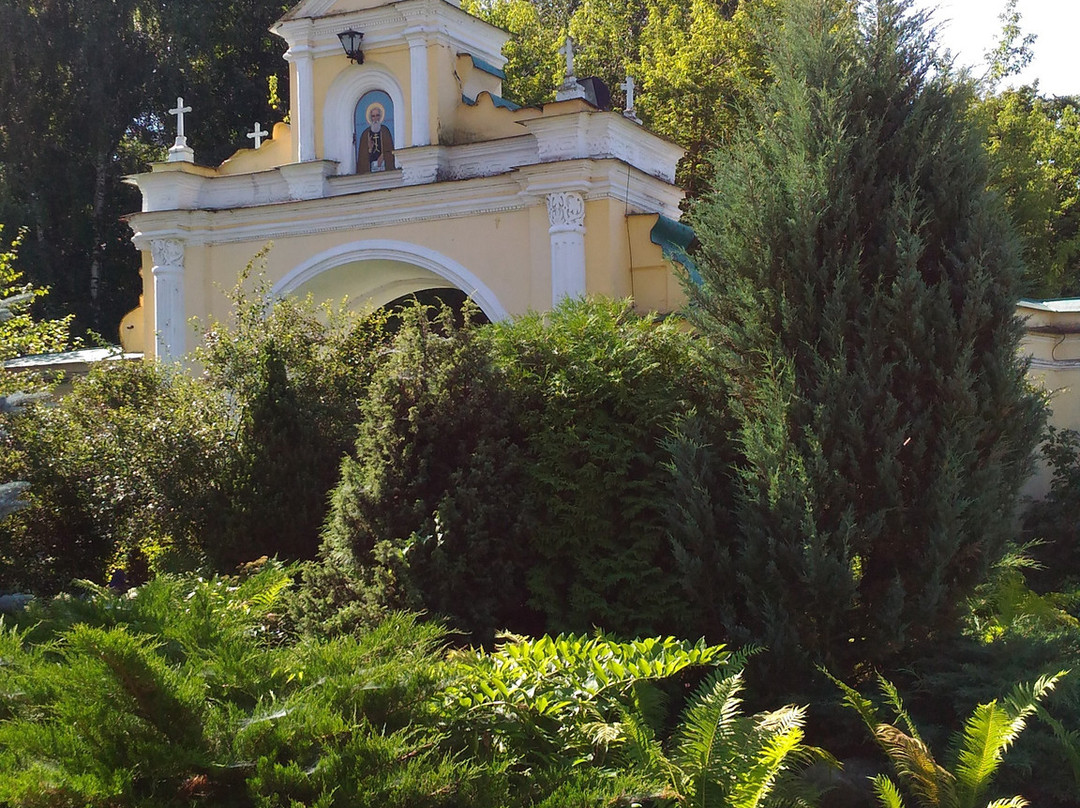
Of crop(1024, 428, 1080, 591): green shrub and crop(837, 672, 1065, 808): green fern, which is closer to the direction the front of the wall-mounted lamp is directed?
the green fern

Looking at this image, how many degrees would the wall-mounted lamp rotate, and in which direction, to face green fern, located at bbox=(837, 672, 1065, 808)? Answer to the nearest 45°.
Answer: approximately 45° to its left

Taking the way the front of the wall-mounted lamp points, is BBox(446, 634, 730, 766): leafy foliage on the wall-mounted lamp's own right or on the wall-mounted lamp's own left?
on the wall-mounted lamp's own left

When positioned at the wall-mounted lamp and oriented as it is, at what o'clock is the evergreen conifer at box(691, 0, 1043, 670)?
The evergreen conifer is roughly at 10 o'clock from the wall-mounted lamp.

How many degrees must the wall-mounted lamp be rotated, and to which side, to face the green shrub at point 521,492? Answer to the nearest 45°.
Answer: approximately 45° to its left

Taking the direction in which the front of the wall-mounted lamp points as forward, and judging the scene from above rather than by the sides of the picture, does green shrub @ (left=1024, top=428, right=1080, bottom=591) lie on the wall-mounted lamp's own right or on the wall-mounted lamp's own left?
on the wall-mounted lamp's own left

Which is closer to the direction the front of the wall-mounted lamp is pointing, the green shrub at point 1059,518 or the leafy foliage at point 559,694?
the leafy foliage

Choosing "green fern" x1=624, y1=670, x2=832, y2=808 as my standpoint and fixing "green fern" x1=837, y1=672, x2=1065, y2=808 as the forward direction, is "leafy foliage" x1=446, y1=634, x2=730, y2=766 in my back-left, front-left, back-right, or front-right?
back-left

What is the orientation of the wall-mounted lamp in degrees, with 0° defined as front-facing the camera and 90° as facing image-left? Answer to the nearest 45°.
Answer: approximately 45°

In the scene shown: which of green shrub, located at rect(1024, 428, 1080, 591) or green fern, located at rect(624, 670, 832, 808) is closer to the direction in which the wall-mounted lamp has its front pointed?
the green fern

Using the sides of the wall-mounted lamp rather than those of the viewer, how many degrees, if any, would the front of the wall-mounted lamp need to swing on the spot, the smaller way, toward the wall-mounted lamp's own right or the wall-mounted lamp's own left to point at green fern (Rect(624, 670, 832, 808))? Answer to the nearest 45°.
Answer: approximately 45° to the wall-mounted lamp's own left
